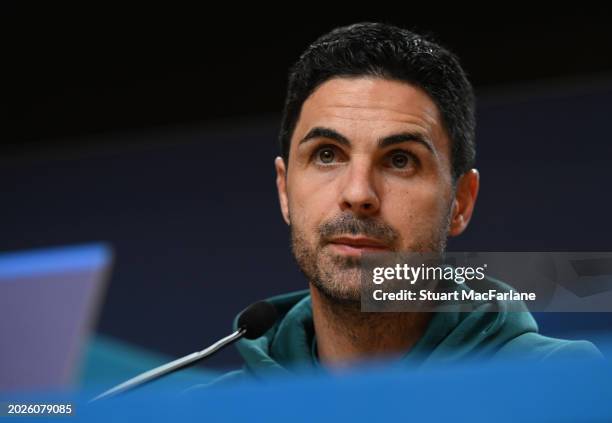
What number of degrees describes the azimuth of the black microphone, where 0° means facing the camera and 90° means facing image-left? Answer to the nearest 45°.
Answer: approximately 270°
